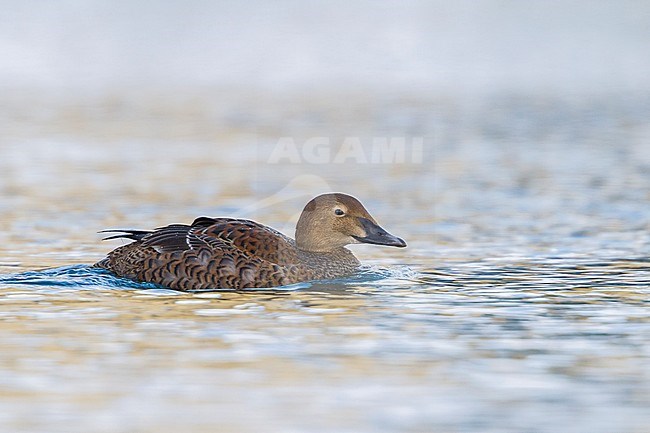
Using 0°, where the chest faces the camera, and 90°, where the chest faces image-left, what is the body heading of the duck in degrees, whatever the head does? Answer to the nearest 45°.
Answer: approximately 270°
